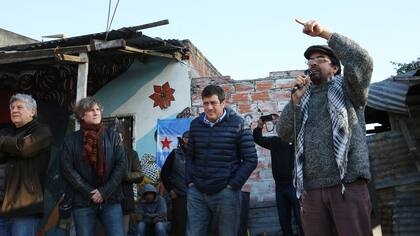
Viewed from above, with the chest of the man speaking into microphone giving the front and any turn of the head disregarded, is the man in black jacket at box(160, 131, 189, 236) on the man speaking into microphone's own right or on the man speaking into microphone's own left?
on the man speaking into microphone's own right

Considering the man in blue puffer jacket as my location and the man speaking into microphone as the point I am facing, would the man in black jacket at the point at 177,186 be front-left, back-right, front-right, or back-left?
back-left

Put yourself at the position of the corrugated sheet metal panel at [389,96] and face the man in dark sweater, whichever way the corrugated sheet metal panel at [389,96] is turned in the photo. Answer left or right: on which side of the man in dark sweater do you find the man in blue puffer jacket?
left

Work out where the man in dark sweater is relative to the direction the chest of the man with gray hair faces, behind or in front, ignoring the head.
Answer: behind

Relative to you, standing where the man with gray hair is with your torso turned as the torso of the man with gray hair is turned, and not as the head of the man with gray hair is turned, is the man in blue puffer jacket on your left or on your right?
on your left

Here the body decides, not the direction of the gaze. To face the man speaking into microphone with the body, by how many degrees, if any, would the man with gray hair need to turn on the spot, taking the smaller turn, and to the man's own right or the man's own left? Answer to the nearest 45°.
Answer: approximately 90° to the man's own left

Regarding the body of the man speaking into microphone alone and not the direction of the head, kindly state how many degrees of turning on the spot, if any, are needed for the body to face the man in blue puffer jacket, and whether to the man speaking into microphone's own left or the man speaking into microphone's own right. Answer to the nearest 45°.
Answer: approximately 90° to the man speaking into microphone's own right

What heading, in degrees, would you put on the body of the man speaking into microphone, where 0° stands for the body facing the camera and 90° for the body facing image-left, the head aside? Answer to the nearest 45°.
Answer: approximately 45°
